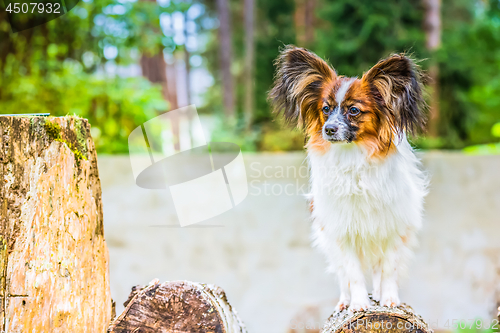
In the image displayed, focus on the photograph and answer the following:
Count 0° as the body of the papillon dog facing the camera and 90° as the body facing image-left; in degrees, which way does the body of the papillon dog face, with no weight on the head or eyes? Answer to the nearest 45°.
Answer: approximately 0°
